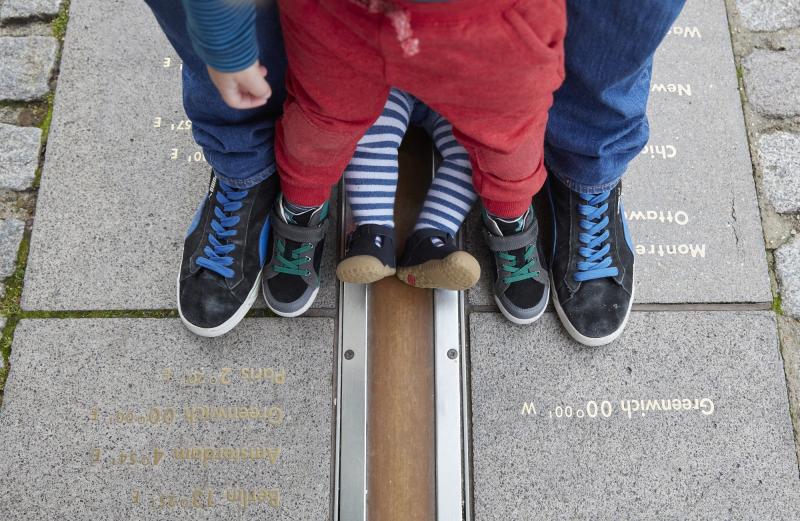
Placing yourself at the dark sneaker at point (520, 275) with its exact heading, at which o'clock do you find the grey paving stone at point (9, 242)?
The grey paving stone is roughly at 3 o'clock from the dark sneaker.

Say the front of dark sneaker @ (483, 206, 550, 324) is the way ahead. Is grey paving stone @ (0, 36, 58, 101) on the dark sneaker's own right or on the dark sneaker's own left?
on the dark sneaker's own right

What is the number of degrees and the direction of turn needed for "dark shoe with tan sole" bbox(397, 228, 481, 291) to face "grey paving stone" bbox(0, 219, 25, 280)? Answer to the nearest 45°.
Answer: approximately 135° to its right

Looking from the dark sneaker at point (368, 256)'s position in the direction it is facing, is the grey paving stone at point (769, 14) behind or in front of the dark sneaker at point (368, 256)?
behind

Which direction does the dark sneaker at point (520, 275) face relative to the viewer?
toward the camera

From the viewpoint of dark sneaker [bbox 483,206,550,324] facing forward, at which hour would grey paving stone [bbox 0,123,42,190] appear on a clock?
The grey paving stone is roughly at 3 o'clock from the dark sneaker.

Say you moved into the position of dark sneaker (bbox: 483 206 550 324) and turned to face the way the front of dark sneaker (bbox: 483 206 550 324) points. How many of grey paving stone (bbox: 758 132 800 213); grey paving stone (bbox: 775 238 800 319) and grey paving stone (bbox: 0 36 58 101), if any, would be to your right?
1

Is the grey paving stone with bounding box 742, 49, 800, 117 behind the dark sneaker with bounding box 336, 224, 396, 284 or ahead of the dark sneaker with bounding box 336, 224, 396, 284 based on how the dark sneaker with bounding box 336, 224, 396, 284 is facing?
behind

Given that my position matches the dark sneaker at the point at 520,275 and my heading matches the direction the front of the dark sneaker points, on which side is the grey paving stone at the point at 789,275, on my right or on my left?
on my left

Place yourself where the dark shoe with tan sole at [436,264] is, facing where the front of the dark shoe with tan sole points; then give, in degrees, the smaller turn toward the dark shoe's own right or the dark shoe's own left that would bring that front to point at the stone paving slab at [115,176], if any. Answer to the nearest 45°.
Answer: approximately 135° to the dark shoe's own right

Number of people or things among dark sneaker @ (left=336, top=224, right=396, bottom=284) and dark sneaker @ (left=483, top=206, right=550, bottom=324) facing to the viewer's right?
0

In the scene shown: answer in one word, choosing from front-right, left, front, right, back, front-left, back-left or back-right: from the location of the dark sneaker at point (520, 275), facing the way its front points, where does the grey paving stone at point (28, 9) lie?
right
